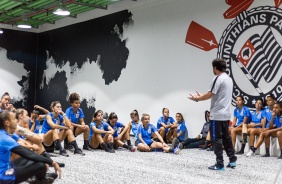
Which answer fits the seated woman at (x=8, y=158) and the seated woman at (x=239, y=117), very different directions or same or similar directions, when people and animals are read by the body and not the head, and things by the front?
very different directions

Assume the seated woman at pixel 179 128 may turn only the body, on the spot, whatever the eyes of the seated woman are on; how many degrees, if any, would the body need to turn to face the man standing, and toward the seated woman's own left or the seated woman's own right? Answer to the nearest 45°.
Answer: approximately 45° to the seated woman's own left

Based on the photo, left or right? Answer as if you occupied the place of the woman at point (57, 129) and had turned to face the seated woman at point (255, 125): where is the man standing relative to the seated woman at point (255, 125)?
right

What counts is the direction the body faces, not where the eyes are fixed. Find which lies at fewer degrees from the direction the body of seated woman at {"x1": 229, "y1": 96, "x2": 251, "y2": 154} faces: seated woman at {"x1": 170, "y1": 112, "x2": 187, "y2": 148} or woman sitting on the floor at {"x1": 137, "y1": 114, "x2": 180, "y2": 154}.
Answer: the woman sitting on the floor

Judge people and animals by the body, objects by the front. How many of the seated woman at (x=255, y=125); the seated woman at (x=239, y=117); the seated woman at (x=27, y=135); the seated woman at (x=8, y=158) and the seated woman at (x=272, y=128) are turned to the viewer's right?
2

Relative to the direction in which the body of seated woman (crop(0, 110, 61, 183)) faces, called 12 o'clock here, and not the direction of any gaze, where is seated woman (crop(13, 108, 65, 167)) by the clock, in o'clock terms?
seated woman (crop(13, 108, 65, 167)) is roughly at 9 o'clock from seated woman (crop(0, 110, 61, 183)).

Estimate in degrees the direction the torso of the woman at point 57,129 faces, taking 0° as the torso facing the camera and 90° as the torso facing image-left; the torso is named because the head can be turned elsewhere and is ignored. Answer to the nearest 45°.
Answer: approximately 315°
